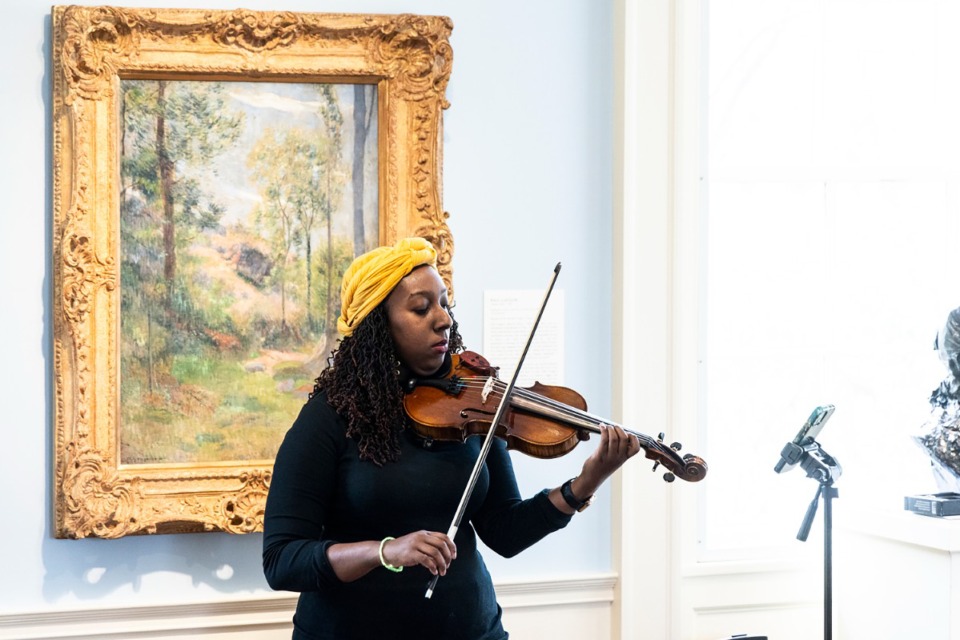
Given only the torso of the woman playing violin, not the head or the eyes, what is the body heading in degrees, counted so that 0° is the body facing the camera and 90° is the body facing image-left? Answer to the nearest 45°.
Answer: approximately 315°

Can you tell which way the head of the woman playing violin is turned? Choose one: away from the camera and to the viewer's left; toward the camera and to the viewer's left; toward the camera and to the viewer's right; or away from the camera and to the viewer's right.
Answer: toward the camera and to the viewer's right

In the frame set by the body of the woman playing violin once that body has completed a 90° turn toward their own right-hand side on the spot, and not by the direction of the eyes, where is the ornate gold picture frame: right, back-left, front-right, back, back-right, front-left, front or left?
right

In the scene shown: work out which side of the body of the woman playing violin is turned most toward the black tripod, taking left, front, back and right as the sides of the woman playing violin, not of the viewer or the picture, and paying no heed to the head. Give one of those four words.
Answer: left

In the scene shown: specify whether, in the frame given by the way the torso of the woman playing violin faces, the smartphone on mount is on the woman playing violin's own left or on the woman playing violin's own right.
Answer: on the woman playing violin's own left
